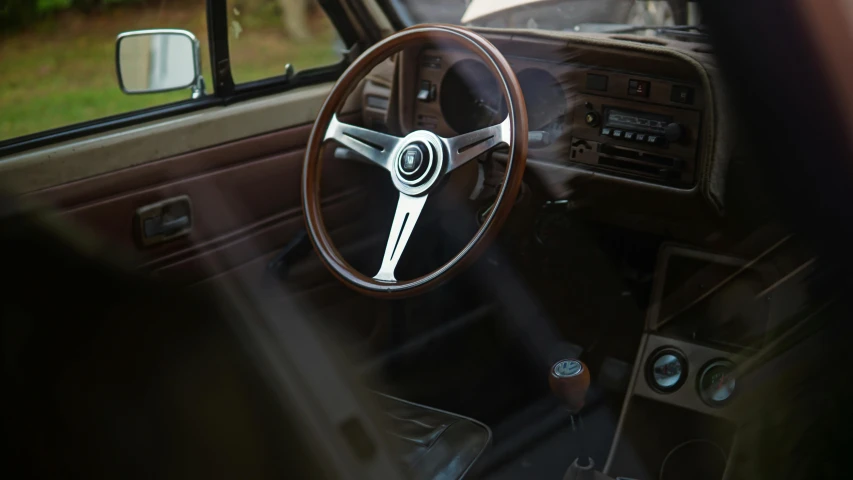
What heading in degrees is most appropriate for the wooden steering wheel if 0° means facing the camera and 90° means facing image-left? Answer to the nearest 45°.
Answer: approximately 45°
